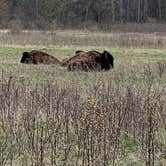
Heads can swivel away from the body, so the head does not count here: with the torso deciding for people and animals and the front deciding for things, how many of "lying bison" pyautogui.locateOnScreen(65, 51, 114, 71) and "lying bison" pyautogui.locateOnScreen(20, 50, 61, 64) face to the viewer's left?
1

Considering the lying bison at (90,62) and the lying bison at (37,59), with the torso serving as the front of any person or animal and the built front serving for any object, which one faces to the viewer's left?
the lying bison at (37,59)

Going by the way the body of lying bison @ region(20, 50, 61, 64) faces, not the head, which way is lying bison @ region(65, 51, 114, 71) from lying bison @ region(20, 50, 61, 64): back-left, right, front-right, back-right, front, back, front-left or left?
back-left

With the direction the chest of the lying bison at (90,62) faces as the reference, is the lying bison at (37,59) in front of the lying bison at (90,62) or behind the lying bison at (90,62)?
behind

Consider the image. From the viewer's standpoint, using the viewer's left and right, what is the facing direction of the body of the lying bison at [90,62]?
facing to the right of the viewer

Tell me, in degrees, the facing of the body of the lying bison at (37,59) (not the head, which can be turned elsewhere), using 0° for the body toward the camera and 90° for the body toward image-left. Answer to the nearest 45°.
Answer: approximately 90°

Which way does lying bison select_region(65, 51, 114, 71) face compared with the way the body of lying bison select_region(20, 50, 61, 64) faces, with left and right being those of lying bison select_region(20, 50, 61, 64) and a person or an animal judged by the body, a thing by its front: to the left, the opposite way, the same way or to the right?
the opposite way
